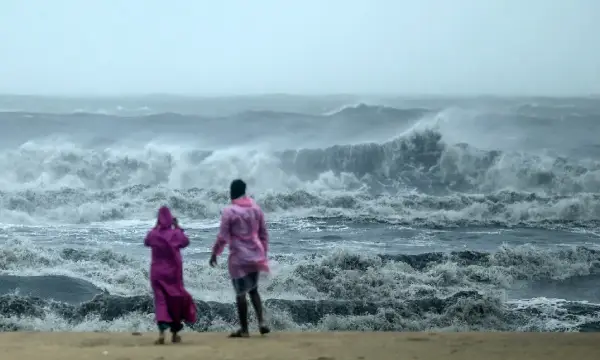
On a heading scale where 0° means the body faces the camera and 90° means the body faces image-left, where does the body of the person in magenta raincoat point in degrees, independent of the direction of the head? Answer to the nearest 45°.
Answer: approximately 180°

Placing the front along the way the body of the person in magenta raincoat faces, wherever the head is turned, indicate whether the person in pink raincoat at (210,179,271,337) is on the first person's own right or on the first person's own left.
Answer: on the first person's own right

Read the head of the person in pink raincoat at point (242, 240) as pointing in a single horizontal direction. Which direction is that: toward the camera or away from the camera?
away from the camera

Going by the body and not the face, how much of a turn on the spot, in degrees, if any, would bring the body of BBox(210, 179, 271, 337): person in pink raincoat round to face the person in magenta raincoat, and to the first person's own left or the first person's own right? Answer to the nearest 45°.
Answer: approximately 45° to the first person's own left

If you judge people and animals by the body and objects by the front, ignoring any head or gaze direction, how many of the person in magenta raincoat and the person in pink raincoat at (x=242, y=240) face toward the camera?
0

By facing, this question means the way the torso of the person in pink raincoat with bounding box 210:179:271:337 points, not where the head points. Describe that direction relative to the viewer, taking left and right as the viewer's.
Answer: facing away from the viewer and to the left of the viewer
